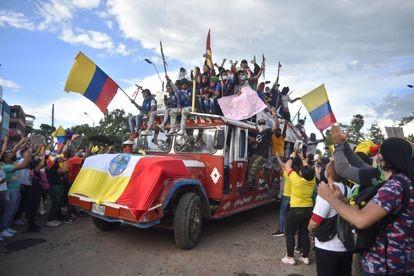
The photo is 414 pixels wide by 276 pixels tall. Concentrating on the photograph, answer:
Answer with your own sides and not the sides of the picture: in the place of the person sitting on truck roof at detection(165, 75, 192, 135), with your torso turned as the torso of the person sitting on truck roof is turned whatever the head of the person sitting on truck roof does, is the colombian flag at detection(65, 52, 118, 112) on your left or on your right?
on your right

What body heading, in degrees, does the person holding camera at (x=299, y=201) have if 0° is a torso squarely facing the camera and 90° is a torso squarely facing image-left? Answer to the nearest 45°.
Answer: approximately 135°

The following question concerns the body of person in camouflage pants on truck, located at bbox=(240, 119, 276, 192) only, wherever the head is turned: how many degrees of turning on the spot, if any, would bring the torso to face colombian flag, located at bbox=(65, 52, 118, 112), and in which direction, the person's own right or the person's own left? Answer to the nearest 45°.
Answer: approximately 45° to the person's own right

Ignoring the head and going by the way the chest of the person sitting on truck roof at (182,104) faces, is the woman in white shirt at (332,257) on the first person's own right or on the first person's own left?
on the first person's own left

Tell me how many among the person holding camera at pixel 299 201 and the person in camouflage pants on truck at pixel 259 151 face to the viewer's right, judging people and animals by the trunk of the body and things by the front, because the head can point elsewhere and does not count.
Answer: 0

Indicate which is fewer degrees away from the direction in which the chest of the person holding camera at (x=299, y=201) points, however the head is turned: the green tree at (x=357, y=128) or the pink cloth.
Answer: the pink cloth

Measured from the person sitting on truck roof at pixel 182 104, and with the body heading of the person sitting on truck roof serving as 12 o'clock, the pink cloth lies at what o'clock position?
The pink cloth is roughly at 8 o'clock from the person sitting on truck roof.

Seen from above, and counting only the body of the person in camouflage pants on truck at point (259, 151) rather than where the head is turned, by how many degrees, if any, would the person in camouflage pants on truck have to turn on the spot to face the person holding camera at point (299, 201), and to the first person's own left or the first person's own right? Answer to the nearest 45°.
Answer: approximately 45° to the first person's own left

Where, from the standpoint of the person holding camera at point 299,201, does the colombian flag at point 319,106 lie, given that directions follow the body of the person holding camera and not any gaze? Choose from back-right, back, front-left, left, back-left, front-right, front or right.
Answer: front-right

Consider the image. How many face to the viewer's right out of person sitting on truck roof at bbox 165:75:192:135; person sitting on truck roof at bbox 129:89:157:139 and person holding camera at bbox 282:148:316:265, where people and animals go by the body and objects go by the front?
0

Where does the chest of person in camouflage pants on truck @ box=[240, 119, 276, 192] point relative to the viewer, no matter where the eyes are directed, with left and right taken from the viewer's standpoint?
facing the viewer and to the left of the viewer
